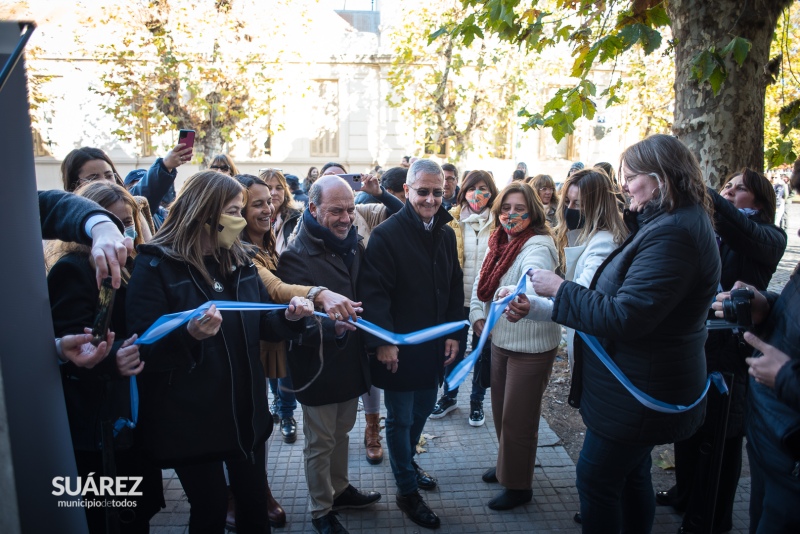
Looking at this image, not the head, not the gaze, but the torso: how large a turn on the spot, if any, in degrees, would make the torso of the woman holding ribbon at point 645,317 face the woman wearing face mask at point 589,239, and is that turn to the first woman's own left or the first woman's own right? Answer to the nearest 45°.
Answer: approximately 90° to the first woman's own right

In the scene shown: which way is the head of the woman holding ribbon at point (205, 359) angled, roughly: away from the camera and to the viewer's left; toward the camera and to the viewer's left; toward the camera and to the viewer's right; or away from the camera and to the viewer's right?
toward the camera and to the viewer's right

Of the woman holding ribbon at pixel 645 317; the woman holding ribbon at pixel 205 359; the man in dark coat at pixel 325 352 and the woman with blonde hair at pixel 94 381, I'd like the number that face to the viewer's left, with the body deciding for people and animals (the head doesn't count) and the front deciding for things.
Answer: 1

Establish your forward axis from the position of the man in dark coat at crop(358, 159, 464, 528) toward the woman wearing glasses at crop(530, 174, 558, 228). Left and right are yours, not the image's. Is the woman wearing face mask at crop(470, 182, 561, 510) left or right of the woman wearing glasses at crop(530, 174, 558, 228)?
right

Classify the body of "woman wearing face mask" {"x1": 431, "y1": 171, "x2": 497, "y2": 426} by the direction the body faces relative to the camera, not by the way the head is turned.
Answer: toward the camera

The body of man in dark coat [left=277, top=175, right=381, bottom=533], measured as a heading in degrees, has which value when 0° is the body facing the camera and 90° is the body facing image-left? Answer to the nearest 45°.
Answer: approximately 315°

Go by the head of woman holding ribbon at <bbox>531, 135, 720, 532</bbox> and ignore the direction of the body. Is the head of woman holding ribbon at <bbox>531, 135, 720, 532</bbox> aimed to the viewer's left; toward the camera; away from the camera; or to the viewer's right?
to the viewer's left

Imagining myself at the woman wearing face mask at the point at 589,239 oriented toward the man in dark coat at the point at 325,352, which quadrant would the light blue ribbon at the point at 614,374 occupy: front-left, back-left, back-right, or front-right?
front-left

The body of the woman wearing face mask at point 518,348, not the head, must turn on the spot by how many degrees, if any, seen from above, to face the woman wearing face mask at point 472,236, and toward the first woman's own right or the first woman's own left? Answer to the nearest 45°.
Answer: approximately 135° to the first woman's own right

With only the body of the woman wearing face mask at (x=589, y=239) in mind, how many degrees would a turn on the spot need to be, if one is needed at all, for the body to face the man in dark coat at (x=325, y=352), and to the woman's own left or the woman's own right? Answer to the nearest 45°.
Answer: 0° — they already face them

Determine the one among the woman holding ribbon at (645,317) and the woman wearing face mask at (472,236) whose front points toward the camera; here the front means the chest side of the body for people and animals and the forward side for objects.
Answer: the woman wearing face mask

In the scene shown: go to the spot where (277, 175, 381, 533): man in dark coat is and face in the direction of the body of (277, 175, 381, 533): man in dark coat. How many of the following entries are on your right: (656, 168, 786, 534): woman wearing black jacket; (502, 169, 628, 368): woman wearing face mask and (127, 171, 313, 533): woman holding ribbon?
1

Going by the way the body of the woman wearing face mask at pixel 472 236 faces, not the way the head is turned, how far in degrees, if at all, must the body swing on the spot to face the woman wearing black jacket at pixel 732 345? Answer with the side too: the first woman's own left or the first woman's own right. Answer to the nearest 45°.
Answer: approximately 45° to the first woman's own left

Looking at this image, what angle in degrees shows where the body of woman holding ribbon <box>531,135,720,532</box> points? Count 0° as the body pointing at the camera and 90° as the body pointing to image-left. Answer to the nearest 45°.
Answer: approximately 90°

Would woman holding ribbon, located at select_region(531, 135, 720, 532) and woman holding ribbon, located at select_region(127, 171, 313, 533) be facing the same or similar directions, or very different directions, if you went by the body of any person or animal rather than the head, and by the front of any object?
very different directions

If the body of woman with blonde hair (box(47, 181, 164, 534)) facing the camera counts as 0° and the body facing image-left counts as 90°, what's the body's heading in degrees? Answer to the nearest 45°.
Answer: approximately 315°

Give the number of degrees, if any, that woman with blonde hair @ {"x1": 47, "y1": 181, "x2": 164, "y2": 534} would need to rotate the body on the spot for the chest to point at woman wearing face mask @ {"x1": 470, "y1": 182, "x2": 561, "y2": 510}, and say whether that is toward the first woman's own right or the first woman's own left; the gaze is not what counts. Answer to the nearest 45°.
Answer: approximately 45° to the first woman's own left

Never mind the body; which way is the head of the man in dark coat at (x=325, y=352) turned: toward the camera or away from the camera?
toward the camera
